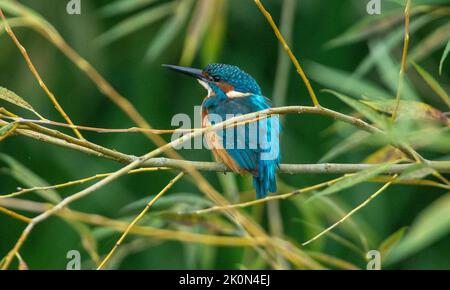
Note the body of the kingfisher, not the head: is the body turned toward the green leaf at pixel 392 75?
no

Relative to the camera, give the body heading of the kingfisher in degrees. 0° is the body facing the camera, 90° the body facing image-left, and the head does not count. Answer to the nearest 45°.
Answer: approximately 90°

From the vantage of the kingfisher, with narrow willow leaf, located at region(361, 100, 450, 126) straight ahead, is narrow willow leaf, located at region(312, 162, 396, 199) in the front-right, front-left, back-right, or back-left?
front-right

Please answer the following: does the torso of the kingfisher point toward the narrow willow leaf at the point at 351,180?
no
